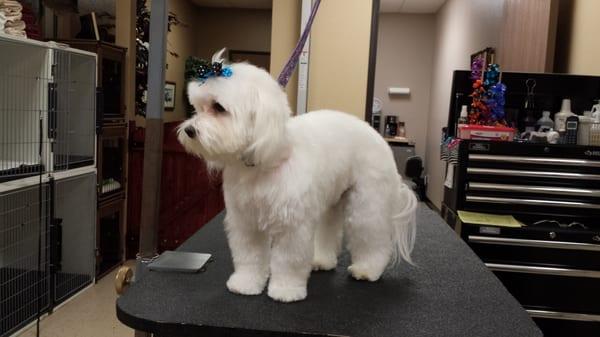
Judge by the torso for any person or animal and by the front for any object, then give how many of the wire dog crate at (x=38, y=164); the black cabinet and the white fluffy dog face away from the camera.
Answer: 0

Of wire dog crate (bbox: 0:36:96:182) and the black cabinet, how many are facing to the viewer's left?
0

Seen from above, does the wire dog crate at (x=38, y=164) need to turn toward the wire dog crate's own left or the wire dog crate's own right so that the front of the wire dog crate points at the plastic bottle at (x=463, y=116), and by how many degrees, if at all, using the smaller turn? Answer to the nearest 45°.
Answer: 0° — it already faces it

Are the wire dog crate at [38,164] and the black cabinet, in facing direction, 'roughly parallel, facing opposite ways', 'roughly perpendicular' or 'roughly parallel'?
roughly perpendicular

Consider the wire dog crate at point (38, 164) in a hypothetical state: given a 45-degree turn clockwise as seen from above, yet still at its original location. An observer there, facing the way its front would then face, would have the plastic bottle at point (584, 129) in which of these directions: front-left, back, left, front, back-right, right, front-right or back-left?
front-left

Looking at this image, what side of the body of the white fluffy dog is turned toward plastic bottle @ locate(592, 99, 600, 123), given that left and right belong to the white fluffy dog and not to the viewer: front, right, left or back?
back

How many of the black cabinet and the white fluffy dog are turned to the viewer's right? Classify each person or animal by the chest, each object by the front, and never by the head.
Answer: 0

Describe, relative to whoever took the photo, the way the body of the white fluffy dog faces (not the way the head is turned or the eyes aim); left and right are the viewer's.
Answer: facing the viewer and to the left of the viewer

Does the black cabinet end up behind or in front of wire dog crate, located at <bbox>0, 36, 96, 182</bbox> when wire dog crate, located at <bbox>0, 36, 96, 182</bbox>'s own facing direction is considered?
in front

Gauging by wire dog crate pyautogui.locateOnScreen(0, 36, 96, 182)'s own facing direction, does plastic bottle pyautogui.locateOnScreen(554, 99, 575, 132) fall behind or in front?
in front

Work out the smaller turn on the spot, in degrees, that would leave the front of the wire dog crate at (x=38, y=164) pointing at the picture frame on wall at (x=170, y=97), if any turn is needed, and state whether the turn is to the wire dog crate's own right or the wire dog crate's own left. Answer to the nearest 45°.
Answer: approximately 90° to the wire dog crate's own left

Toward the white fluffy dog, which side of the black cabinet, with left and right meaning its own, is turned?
front

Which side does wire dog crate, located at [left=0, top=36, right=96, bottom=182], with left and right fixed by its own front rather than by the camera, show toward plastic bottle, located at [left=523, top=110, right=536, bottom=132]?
front

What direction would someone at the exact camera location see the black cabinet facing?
facing the viewer

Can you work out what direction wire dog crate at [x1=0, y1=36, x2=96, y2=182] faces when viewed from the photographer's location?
facing the viewer and to the right of the viewer
